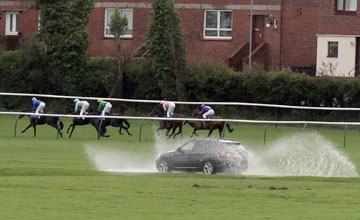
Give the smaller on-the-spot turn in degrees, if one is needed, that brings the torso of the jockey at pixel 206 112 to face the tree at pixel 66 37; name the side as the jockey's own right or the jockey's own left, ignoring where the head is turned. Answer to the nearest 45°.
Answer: approximately 45° to the jockey's own right

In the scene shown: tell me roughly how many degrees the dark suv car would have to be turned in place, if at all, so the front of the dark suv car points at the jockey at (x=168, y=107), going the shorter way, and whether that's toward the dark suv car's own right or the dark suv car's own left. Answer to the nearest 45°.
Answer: approximately 45° to the dark suv car's own right

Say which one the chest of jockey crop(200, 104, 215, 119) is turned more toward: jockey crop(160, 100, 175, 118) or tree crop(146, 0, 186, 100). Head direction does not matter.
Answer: the jockey

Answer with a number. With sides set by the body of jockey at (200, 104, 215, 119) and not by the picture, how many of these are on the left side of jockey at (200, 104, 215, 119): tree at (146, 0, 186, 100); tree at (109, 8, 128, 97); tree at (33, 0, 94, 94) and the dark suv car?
1

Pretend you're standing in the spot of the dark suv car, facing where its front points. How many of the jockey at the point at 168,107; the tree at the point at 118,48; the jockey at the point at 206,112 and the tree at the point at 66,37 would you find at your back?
0

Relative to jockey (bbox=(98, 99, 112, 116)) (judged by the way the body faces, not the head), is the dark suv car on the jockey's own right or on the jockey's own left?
on the jockey's own left

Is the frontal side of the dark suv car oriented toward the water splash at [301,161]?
no

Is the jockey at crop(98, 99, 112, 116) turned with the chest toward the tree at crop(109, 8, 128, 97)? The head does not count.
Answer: no

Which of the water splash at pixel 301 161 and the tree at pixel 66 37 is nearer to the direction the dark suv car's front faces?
the tree

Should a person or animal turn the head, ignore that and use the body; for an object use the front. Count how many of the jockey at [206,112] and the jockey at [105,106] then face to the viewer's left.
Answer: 2

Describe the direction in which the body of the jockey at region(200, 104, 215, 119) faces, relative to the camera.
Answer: to the viewer's left

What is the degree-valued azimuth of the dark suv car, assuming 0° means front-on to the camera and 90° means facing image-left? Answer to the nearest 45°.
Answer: approximately 135°

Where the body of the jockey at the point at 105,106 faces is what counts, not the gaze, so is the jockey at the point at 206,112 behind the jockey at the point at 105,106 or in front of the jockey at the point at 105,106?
behind

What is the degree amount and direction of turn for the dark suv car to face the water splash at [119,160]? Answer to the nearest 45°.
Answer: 0° — it already faces it

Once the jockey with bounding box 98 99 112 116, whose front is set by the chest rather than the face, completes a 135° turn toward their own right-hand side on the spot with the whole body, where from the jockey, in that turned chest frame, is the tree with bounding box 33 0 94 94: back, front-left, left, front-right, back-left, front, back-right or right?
front-left

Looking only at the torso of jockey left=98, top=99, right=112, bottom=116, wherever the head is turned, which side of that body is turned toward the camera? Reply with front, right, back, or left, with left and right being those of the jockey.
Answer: left

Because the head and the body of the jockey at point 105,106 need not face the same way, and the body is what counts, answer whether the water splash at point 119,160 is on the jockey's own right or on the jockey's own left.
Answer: on the jockey's own left

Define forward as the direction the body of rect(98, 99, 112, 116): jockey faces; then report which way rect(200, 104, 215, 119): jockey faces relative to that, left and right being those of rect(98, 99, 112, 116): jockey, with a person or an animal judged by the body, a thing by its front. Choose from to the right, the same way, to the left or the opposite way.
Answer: the same way
